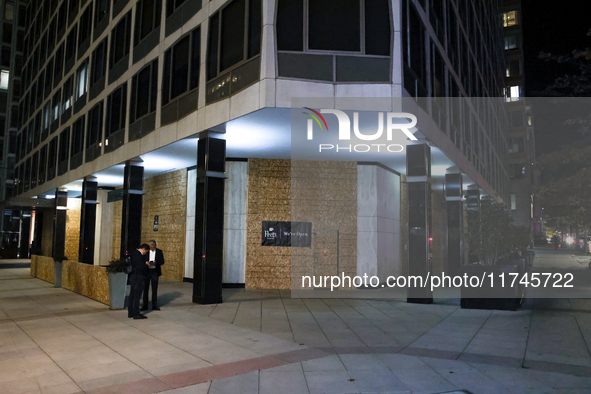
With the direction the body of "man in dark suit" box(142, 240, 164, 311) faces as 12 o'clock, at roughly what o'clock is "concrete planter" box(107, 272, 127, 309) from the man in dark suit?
The concrete planter is roughly at 2 o'clock from the man in dark suit.

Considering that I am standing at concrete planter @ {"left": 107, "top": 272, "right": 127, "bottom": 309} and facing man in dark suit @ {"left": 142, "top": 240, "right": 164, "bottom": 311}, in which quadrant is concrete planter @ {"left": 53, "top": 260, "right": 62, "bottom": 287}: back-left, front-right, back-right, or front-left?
back-left

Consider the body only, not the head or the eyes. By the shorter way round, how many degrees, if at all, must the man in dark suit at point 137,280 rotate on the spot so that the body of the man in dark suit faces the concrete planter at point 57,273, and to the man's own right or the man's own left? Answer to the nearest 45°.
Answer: approximately 90° to the man's own left

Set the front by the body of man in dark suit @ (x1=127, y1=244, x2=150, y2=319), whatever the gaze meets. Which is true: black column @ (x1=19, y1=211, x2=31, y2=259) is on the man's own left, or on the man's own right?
on the man's own left

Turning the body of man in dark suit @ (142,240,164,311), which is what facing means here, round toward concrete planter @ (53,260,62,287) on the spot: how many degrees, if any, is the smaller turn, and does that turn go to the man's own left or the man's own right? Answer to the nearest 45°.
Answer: approximately 90° to the man's own right

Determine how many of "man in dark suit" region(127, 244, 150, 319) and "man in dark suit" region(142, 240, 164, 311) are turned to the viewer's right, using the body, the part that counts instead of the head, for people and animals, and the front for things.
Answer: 1

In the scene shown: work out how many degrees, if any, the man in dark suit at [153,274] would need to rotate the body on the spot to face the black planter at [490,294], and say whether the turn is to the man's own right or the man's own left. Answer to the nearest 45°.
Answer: approximately 135° to the man's own left

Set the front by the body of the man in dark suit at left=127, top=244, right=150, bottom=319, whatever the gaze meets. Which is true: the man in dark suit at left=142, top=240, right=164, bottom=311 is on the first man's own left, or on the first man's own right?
on the first man's own left

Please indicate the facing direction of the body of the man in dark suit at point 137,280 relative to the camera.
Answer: to the viewer's right
